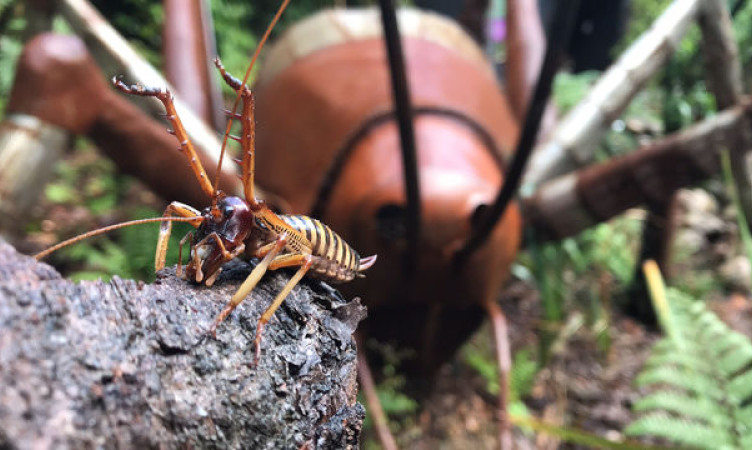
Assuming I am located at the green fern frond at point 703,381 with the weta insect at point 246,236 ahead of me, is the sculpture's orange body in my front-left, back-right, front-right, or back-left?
front-right

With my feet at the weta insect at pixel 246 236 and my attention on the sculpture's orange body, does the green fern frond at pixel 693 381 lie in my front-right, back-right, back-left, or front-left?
front-right

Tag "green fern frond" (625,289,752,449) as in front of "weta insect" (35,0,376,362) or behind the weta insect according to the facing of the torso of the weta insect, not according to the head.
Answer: behind

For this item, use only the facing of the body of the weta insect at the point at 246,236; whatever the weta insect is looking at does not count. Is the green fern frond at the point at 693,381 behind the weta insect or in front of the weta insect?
behind

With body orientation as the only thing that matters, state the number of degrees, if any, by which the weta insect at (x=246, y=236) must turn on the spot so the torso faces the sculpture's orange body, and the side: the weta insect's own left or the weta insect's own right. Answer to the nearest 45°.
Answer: approximately 135° to the weta insect's own right
